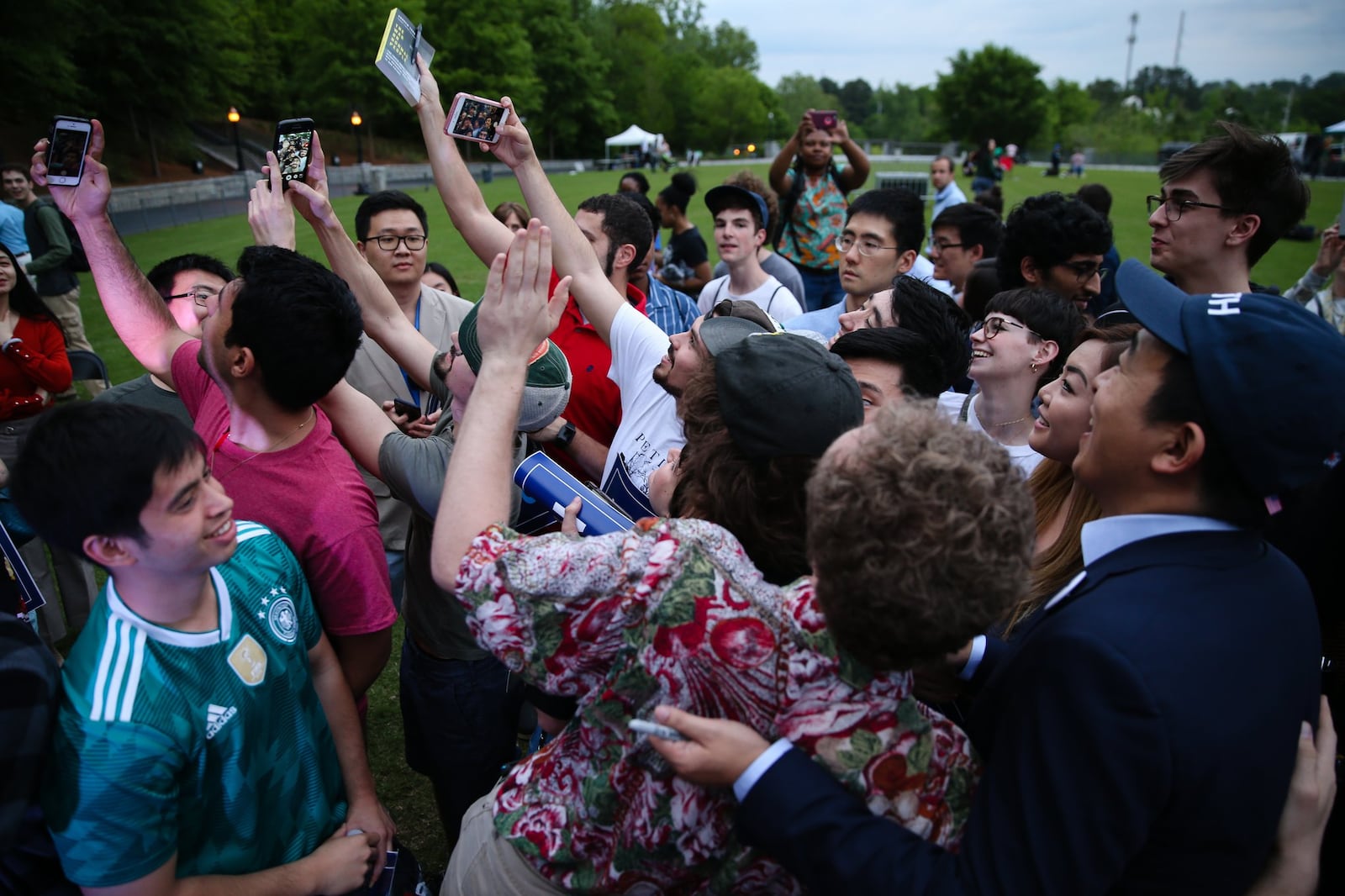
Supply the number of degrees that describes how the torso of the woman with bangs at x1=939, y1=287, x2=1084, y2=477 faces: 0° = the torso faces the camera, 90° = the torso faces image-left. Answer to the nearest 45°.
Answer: approximately 45°

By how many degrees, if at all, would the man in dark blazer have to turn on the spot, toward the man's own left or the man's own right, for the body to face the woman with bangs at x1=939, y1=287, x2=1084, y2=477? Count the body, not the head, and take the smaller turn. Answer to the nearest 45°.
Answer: approximately 45° to the man's own right

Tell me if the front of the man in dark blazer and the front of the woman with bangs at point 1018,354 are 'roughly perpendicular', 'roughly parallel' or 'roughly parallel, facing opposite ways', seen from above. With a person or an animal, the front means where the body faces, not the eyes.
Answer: roughly perpendicular

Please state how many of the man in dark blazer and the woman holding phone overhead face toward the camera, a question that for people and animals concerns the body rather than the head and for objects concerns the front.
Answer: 1

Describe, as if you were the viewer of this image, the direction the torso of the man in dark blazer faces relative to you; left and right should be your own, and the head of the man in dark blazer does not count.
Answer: facing away from the viewer and to the left of the viewer

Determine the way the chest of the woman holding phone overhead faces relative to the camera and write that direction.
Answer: toward the camera

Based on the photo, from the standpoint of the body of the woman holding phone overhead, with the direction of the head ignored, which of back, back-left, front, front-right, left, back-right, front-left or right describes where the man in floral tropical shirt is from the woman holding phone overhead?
front

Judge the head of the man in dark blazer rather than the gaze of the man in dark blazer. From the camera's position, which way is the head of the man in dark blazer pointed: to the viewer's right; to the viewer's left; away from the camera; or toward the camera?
to the viewer's left

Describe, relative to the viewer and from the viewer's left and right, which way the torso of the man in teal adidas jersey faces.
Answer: facing the viewer and to the right of the viewer
